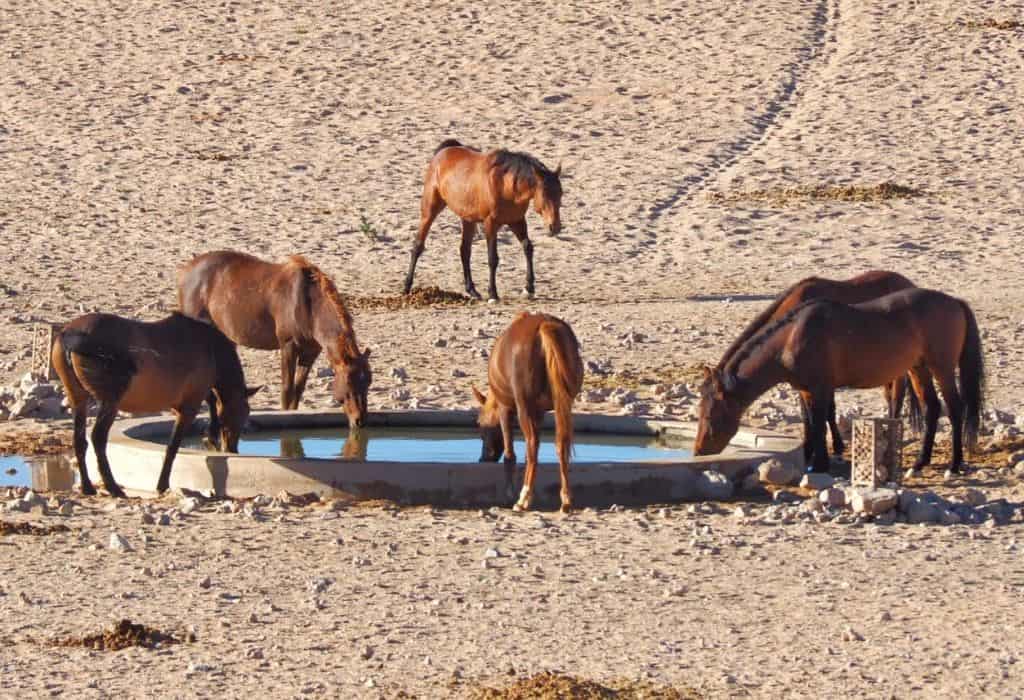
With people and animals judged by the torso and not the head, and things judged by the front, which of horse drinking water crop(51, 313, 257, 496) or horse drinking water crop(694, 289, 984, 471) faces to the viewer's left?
horse drinking water crop(694, 289, 984, 471)

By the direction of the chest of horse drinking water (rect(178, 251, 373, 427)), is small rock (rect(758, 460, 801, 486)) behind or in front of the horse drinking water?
in front

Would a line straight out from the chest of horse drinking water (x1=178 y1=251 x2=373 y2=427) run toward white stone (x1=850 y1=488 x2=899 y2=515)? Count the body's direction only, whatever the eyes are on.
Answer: yes

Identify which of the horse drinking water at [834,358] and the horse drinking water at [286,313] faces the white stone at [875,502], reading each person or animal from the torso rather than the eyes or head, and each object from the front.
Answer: the horse drinking water at [286,313]

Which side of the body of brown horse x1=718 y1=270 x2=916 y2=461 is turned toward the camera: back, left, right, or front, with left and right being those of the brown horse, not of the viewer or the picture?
left

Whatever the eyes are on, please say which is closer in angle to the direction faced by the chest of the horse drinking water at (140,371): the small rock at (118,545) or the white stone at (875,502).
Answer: the white stone

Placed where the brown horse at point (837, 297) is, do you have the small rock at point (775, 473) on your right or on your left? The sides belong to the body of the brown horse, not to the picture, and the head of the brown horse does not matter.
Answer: on your left

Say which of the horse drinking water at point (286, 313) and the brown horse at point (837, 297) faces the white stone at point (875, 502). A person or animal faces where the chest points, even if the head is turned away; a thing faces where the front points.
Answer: the horse drinking water

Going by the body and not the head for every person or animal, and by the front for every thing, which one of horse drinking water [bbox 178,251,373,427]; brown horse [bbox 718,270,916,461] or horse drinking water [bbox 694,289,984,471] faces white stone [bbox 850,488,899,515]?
horse drinking water [bbox 178,251,373,427]

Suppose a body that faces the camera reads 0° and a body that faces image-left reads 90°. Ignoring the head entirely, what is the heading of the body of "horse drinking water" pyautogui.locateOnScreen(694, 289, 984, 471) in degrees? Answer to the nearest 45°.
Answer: approximately 90°

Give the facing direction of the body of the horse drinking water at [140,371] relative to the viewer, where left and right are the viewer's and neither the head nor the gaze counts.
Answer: facing away from the viewer and to the right of the viewer
